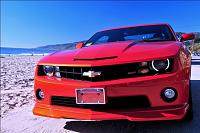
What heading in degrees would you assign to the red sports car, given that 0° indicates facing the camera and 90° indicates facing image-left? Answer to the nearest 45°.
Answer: approximately 45°
